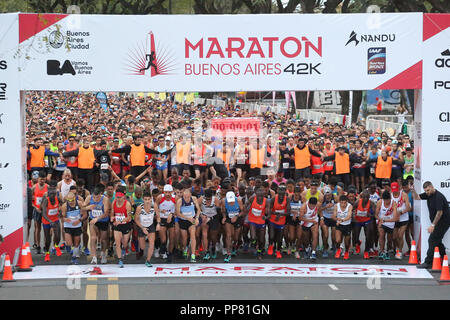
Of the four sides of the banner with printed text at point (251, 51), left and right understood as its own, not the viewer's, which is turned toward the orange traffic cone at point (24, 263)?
right

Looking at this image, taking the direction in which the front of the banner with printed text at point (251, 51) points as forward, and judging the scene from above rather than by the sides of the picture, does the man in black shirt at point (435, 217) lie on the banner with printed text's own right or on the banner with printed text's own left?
on the banner with printed text's own left

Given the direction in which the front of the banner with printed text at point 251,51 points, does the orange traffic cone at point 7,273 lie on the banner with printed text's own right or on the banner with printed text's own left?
on the banner with printed text's own right

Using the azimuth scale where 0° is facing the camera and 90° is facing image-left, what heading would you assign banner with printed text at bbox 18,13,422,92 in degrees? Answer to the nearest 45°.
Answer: approximately 0°
